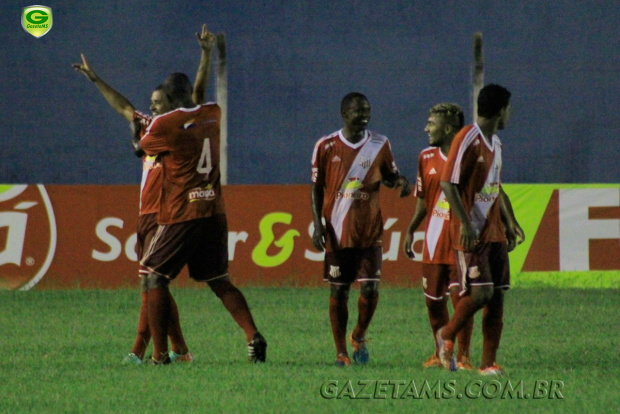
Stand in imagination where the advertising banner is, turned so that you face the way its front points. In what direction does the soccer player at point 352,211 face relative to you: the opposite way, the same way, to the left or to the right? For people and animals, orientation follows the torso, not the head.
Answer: the same way

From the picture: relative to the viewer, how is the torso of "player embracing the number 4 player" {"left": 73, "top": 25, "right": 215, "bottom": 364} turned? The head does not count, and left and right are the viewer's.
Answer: facing the viewer

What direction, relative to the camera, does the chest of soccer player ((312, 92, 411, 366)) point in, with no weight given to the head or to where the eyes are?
toward the camera

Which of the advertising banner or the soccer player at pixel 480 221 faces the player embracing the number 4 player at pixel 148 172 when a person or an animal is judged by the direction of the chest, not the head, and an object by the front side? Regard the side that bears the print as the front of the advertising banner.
the advertising banner

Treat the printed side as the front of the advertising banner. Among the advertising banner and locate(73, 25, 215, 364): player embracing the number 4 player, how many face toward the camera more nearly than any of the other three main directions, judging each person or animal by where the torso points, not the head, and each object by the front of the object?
2

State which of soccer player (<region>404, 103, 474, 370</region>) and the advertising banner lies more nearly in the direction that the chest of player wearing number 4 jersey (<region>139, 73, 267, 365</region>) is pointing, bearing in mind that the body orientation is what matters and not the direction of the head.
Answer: the advertising banner

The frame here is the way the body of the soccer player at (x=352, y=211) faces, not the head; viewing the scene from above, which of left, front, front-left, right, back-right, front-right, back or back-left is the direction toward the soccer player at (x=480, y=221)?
front-left

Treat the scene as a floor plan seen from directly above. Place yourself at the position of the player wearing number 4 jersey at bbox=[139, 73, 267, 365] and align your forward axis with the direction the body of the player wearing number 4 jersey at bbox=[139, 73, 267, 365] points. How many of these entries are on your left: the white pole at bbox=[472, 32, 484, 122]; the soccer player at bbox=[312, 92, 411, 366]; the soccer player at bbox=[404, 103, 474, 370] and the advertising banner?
0

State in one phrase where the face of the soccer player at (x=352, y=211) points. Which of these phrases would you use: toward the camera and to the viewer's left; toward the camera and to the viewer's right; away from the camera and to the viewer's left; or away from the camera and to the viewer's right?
toward the camera and to the viewer's right

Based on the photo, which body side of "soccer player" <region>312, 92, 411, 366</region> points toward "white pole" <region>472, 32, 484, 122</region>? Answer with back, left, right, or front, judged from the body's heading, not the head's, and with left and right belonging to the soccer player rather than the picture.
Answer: back

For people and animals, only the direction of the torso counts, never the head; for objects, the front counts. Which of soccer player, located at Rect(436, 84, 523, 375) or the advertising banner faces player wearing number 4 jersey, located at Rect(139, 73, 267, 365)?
the advertising banner

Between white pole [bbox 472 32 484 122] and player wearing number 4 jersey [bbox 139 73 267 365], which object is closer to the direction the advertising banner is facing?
the player wearing number 4 jersey

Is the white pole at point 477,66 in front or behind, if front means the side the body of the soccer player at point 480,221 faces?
behind

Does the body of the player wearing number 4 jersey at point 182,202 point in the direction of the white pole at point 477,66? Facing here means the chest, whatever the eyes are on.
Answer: no
